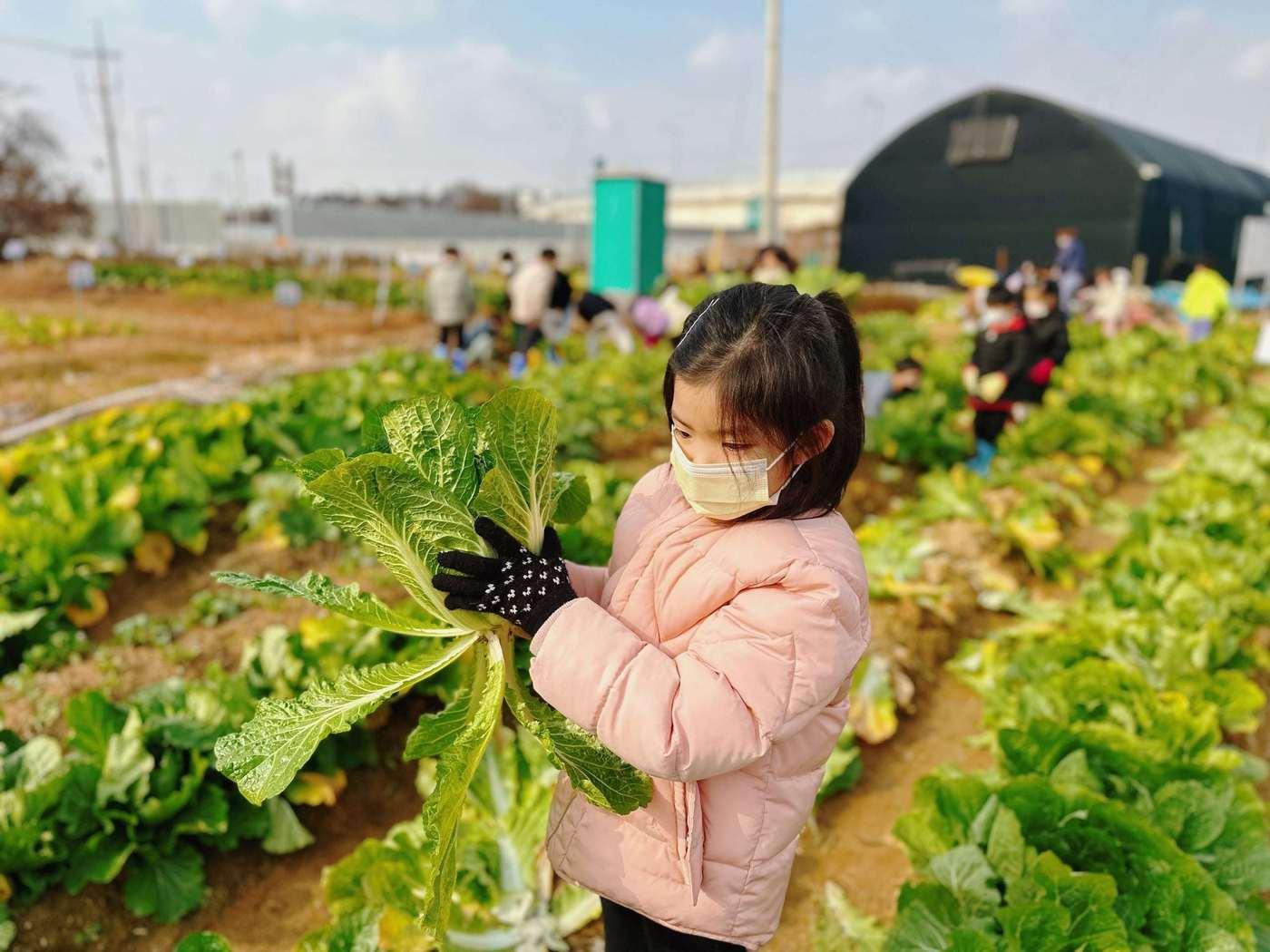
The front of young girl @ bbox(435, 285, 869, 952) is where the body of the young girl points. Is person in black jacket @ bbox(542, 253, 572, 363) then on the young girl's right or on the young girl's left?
on the young girl's right

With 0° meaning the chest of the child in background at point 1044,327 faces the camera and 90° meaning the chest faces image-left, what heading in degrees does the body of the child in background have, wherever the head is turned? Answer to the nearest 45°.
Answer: approximately 45°

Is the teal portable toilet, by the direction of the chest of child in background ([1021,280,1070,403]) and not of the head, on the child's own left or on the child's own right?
on the child's own right

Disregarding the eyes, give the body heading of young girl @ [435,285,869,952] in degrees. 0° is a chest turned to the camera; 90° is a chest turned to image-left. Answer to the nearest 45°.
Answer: approximately 45°

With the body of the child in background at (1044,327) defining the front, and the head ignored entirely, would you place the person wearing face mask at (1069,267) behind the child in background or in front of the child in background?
behind

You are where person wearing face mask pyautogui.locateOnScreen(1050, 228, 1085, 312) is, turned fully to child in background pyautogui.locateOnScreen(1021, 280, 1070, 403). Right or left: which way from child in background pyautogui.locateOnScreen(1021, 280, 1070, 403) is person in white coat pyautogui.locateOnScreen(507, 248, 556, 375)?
right

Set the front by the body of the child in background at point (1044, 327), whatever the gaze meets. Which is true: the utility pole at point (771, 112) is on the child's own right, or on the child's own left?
on the child's own right

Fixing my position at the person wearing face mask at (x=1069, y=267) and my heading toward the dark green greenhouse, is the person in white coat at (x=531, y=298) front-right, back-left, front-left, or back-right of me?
back-left

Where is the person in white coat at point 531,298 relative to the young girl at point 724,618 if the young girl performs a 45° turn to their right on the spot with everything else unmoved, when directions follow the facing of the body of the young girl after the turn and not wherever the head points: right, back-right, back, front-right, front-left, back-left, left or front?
right

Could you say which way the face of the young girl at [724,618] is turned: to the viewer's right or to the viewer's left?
to the viewer's left

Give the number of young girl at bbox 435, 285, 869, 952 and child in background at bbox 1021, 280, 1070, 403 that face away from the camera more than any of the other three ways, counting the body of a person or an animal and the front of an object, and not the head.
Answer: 0
